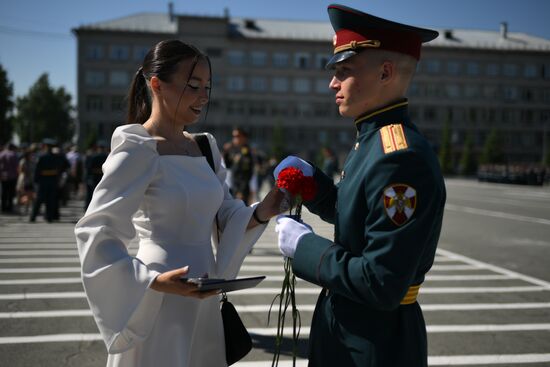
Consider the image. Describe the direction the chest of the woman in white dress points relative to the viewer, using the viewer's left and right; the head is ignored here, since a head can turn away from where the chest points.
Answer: facing the viewer and to the right of the viewer

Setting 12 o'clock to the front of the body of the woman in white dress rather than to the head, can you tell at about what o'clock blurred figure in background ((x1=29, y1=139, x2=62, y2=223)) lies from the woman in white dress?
The blurred figure in background is roughly at 7 o'clock from the woman in white dress.

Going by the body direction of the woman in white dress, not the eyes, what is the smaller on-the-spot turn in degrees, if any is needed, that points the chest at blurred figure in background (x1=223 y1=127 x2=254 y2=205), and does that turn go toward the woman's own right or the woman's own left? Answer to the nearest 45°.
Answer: approximately 135° to the woman's own left

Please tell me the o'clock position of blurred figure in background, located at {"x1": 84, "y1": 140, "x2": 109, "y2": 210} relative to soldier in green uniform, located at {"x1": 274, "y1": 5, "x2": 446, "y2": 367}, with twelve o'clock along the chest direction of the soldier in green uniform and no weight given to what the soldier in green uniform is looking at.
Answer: The blurred figure in background is roughly at 2 o'clock from the soldier in green uniform.

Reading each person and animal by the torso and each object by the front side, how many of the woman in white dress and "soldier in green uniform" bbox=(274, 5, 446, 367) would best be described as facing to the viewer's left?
1

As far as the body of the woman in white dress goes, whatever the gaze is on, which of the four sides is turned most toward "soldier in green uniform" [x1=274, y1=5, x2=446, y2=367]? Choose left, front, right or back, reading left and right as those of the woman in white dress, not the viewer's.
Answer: front

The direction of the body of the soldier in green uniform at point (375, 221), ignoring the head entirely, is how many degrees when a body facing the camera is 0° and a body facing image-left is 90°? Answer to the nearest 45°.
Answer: approximately 90°

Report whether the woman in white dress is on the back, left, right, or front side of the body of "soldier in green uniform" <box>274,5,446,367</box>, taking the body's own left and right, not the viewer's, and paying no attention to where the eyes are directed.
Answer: front

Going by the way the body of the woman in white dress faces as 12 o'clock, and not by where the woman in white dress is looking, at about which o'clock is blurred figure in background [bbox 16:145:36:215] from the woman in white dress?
The blurred figure in background is roughly at 7 o'clock from the woman in white dress.

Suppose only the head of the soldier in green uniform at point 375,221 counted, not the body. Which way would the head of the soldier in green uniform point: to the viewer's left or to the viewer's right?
to the viewer's left

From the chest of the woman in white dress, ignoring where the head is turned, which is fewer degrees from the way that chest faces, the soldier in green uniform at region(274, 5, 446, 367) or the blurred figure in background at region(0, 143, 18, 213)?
the soldier in green uniform

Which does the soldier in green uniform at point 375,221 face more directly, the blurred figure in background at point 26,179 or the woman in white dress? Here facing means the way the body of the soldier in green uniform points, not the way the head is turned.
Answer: the woman in white dress

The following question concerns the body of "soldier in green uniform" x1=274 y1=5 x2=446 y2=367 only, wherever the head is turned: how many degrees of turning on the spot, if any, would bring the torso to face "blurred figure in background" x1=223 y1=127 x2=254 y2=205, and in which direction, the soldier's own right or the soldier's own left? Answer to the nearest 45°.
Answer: approximately 90° to the soldier's own right

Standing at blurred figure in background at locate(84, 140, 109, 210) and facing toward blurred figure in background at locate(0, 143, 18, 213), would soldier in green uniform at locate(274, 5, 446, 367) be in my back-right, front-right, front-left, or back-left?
back-left

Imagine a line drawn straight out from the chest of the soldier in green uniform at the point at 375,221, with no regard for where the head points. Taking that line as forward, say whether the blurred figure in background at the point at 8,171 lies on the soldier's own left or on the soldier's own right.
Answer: on the soldier's own right

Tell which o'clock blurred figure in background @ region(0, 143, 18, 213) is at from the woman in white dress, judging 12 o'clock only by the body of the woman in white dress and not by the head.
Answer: The blurred figure in background is roughly at 7 o'clock from the woman in white dress.

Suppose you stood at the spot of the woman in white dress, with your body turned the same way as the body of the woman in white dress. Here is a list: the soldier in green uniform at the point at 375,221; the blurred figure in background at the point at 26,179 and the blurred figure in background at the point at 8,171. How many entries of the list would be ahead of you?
1

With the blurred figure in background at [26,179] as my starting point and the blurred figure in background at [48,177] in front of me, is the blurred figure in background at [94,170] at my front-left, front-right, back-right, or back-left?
front-left
